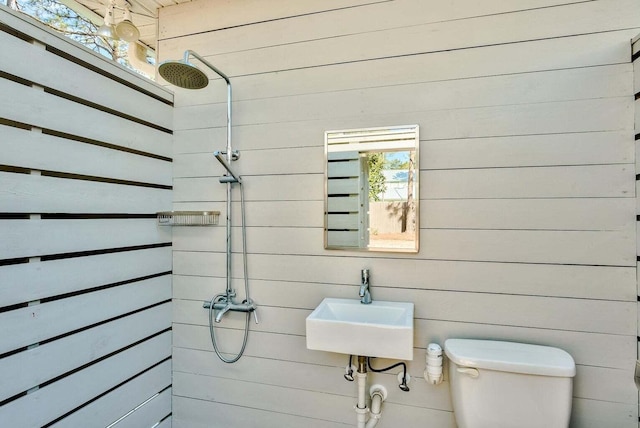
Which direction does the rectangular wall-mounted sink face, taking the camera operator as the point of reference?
facing the viewer
